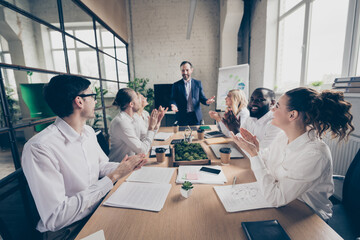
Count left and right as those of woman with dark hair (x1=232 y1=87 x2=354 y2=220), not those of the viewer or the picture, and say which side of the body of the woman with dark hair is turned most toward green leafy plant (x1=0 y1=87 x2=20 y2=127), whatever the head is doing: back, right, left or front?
front

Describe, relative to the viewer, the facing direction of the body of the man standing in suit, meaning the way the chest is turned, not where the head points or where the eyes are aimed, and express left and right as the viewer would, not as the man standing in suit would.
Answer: facing the viewer

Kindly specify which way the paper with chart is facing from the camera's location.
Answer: facing the viewer and to the left of the viewer

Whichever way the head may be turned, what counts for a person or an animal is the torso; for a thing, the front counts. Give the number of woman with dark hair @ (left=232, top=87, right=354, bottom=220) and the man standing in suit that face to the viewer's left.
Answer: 1

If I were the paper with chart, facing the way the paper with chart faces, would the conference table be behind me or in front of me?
in front

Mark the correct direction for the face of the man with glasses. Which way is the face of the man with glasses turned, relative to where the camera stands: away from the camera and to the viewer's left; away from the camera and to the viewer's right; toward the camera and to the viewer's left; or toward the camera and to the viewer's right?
away from the camera and to the viewer's right

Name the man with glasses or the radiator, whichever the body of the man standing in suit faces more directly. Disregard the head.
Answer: the man with glasses

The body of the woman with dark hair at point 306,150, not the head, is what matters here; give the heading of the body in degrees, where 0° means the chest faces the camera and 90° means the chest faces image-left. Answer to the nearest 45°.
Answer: approximately 90°

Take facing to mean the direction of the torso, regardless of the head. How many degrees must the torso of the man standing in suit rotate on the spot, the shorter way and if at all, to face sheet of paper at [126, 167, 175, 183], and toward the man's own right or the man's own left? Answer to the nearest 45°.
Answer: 0° — they already face it

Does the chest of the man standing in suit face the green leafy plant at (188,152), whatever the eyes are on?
yes

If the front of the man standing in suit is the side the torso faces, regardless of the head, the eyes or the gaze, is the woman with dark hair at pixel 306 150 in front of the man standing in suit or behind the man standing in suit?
in front

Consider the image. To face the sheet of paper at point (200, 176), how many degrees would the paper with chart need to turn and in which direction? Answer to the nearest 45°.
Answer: approximately 45° to its left

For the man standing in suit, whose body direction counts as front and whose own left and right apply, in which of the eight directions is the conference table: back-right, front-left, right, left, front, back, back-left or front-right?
front

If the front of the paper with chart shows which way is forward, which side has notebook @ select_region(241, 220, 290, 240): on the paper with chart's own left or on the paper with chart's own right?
on the paper with chart's own left

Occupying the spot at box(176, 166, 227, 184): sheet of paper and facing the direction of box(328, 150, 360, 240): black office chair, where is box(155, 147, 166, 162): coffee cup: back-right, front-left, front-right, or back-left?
back-left
